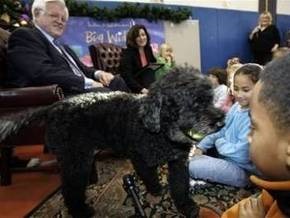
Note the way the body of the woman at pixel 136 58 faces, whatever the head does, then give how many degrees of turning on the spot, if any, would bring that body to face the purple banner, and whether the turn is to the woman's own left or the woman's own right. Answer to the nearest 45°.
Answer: approximately 180°

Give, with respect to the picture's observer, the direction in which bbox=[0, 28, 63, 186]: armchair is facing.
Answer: facing to the right of the viewer

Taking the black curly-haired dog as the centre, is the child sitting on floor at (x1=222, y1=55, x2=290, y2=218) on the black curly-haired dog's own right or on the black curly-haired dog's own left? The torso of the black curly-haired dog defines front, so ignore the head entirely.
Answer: on the black curly-haired dog's own right

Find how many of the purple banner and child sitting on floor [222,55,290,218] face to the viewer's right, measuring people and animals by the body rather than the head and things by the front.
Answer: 0

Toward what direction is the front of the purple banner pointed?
toward the camera

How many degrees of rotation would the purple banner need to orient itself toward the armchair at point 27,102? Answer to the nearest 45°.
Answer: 0° — it already faces it

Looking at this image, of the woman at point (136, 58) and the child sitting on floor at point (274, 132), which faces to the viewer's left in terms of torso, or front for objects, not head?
the child sitting on floor

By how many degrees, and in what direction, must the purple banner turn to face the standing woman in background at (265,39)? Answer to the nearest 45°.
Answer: approximately 135° to its left

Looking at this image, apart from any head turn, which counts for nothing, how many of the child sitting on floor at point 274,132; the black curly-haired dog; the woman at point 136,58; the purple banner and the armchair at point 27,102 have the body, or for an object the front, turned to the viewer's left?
1

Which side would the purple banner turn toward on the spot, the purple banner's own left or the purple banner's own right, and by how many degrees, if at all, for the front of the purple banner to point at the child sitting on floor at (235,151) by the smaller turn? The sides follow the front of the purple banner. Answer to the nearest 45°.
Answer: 0° — it already faces them

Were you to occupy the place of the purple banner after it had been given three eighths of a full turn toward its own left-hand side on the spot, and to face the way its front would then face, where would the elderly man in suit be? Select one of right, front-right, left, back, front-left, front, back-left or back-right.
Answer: back-right

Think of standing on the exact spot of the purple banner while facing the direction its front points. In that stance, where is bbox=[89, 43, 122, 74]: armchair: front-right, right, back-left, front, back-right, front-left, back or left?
front

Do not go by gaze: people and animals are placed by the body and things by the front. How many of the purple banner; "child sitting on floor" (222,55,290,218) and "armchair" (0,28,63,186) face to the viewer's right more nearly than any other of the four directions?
1

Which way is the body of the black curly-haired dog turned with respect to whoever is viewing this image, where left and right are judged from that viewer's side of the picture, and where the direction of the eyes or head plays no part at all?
facing to the right of the viewer

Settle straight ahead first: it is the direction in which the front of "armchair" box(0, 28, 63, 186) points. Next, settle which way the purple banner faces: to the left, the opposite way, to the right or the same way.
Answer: to the right

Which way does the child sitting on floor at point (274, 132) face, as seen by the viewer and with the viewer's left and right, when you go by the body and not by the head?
facing to the left of the viewer

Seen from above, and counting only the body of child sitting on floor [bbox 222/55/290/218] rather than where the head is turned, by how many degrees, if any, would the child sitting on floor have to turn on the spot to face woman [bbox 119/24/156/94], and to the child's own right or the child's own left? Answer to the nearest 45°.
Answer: approximately 90° to the child's own right
